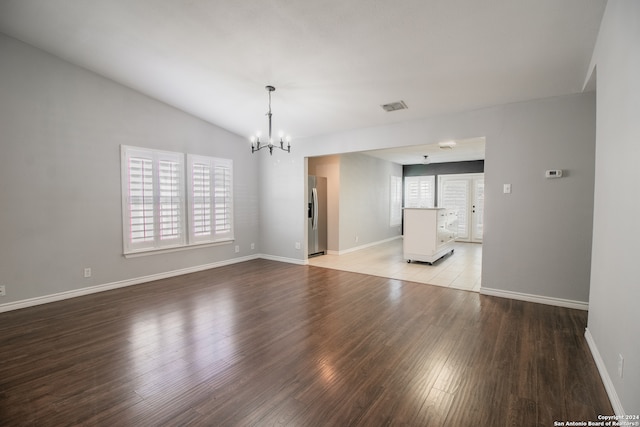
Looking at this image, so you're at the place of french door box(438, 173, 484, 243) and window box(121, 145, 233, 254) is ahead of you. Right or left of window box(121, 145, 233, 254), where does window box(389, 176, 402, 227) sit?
right

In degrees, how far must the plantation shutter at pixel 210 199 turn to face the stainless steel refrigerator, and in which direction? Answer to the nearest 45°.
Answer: approximately 45° to its left

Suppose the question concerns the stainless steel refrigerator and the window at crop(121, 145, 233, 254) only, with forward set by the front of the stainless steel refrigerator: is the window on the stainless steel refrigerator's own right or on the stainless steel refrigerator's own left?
on the stainless steel refrigerator's own right

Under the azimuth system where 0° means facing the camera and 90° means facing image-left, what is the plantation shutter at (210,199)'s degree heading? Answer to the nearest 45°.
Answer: approximately 315°

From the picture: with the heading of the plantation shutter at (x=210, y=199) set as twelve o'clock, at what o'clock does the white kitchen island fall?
The white kitchen island is roughly at 11 o'clock from the plantation shutter.

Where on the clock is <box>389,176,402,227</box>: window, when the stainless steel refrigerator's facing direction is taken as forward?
The window is roughly at 9 o'clock from the stainless steel refrigerator.
